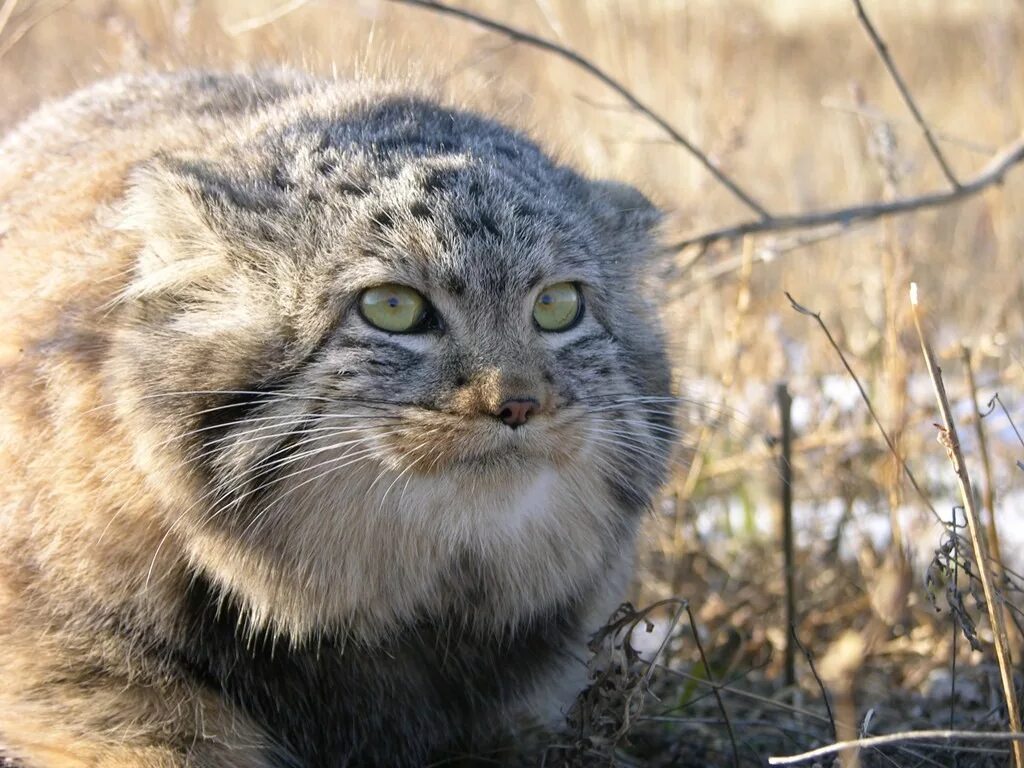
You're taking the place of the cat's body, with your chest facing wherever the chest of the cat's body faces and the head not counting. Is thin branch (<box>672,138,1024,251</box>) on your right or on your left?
on your left

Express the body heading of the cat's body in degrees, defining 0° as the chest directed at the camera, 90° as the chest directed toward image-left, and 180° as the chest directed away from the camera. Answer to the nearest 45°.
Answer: approximately 315°

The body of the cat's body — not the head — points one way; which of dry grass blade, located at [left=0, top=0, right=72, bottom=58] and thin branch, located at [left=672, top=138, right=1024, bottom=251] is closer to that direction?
the thin branch

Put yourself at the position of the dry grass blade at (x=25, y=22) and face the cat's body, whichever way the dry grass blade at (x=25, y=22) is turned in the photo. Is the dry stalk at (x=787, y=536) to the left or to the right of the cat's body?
left

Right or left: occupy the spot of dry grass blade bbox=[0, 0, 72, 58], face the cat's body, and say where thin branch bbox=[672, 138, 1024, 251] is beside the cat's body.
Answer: left

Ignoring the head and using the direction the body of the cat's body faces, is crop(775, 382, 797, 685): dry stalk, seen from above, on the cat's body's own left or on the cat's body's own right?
on the cat's body's own left

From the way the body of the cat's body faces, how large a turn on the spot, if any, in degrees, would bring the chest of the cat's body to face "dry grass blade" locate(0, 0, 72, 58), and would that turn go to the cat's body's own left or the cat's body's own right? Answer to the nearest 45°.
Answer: approximately 180°
